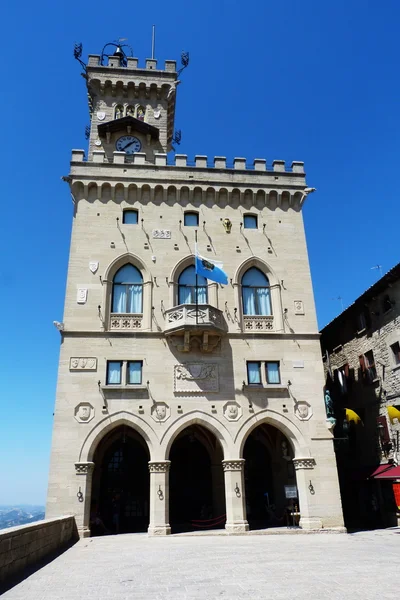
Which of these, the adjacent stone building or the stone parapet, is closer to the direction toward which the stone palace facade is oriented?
the stone parapet

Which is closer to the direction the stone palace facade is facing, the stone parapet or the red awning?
the stone parapet

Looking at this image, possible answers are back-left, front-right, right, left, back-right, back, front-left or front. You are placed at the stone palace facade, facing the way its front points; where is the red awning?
left

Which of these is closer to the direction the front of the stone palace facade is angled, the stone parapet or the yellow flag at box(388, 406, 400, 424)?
the stone parapet

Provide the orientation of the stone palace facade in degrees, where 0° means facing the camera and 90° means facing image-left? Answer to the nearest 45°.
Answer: approximately 0°

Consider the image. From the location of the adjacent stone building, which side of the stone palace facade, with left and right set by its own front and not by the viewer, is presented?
left

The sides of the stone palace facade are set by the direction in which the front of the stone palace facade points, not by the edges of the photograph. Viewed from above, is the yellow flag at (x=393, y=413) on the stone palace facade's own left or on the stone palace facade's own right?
on the stone palace facade's own left

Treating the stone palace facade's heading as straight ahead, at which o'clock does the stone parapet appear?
The stone parapet is roughly at 1 o'clock from the stone palace facade.
